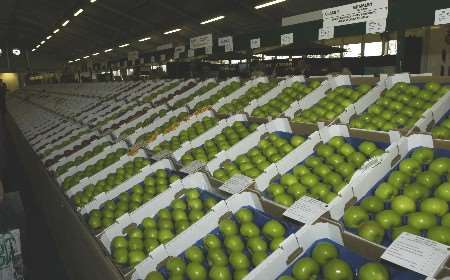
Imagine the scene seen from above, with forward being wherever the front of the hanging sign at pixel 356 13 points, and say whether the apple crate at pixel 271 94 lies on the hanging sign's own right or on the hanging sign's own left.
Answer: on the hanging sign's own right

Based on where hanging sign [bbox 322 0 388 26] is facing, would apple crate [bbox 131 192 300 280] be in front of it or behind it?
in front

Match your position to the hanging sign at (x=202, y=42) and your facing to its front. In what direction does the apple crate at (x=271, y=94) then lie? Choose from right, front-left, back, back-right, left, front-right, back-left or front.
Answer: left

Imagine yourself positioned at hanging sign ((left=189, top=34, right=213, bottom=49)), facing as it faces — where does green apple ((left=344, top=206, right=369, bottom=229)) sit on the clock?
The green apple is roughly at 10 o'clock from the hanging sign.

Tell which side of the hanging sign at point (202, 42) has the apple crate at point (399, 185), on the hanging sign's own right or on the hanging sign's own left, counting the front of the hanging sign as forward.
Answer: on the hanging sign's own left

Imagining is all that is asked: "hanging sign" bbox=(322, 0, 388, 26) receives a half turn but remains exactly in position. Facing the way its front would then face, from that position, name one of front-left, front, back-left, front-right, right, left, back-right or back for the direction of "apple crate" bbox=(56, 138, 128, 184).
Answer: back-left

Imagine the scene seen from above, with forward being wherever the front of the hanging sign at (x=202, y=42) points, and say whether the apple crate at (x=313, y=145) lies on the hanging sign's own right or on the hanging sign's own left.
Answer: on the hanging sign's own left

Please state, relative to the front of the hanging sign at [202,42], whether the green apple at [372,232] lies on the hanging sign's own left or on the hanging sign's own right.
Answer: on the hanging sign's own left

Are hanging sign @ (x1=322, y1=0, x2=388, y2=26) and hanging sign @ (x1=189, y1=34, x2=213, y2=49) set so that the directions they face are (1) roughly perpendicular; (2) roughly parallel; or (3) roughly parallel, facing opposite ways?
roughly parallel

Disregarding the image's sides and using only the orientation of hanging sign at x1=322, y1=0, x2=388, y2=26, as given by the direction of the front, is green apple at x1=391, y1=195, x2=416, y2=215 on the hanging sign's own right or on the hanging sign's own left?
on the hanging sign's own left

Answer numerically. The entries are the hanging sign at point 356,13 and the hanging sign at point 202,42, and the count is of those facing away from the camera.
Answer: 0

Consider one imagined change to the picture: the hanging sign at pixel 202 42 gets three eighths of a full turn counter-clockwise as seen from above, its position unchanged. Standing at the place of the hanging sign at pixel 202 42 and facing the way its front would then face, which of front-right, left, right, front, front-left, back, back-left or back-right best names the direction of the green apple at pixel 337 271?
right

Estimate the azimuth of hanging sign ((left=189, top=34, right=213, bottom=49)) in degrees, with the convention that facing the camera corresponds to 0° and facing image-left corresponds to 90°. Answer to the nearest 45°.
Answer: approximately 45°

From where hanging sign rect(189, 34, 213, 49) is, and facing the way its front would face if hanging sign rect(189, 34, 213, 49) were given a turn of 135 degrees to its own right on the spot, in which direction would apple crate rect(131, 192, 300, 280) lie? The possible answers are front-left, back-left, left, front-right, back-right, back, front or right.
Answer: back

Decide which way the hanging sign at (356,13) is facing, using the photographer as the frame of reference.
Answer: facing the viewer and to the left of the viewer

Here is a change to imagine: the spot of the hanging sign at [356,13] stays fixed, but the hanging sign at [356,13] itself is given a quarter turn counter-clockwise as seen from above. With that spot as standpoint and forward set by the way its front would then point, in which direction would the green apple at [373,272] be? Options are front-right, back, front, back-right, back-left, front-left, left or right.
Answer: front-right

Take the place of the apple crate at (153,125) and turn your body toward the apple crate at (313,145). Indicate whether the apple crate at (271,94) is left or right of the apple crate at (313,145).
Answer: left
